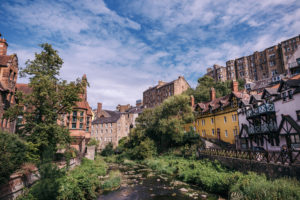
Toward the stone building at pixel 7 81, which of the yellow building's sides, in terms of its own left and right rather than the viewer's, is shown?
front

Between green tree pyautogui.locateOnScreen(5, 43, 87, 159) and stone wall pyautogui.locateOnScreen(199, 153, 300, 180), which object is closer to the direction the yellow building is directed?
the green tree

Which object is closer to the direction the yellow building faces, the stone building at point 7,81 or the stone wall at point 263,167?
the stone building

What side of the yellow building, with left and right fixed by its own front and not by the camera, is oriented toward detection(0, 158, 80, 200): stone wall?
front

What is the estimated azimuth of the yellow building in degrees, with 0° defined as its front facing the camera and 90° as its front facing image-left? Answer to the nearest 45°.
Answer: approximately 45°

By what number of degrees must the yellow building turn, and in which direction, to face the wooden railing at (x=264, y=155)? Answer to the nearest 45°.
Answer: approximately 45° to its left

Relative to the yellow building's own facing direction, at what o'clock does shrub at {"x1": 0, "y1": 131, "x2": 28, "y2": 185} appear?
The shrub is roughly at 11 o'clock from the yellow building.

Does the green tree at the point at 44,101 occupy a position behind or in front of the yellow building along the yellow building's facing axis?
in front

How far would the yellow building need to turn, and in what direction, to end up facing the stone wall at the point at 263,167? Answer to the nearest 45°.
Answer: approximately 45° to its left

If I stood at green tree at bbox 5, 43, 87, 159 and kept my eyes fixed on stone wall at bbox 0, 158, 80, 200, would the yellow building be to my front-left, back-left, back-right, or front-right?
back-left
